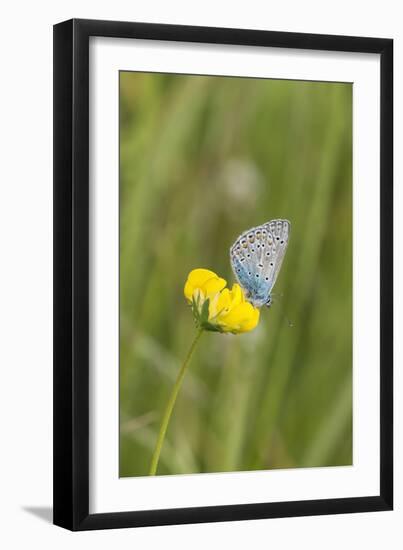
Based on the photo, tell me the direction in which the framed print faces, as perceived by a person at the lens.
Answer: facing the viewer and to the right of the viewer
